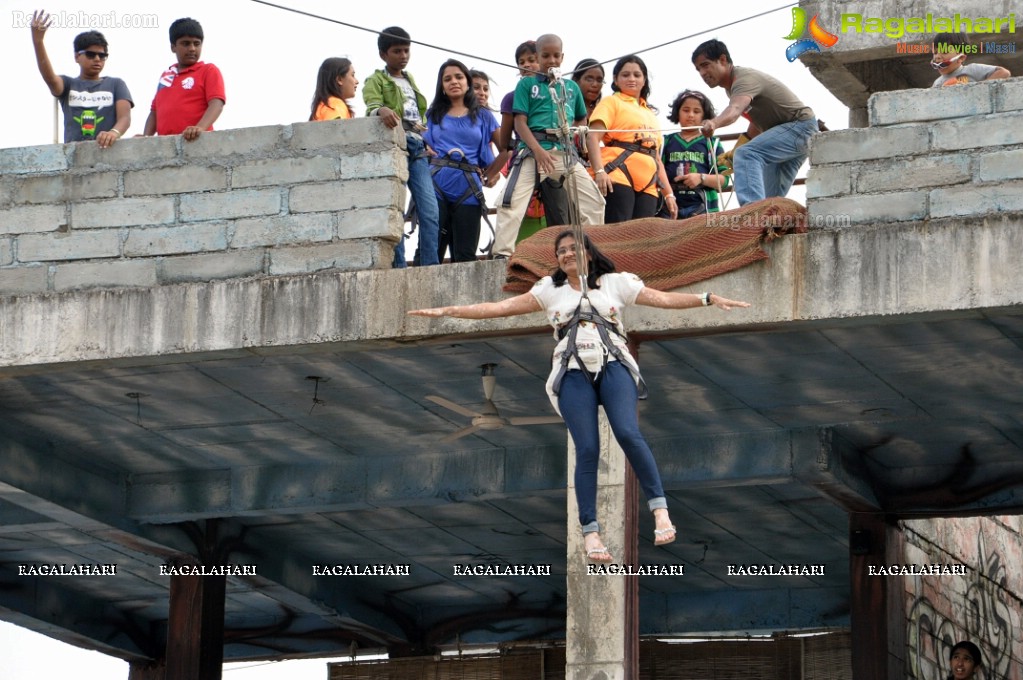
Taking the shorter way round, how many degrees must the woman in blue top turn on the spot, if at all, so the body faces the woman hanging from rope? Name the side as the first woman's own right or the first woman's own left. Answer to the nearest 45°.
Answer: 0° — they already face them

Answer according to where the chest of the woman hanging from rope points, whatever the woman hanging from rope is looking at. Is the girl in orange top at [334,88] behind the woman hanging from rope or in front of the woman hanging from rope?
behind

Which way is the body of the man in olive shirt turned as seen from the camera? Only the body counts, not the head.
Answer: to the viewer's left

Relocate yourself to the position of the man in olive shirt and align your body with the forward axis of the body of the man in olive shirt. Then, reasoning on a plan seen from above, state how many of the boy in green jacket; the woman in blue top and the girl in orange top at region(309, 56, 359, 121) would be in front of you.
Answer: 3

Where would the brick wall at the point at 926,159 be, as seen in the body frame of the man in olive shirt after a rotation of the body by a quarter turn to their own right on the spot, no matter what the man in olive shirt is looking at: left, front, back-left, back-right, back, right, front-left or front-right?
back-right

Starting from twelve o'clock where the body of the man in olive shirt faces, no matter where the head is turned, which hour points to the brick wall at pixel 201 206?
The brick wall is roughly at 12 o'clock from the man in olive shirt.

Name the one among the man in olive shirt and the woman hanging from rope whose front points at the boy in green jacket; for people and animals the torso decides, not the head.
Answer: the man in olive shirt
